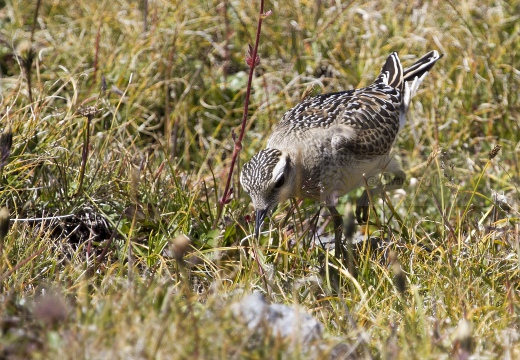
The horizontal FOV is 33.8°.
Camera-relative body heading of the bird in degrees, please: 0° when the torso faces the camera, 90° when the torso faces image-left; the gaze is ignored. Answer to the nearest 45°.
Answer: approximately 45°
